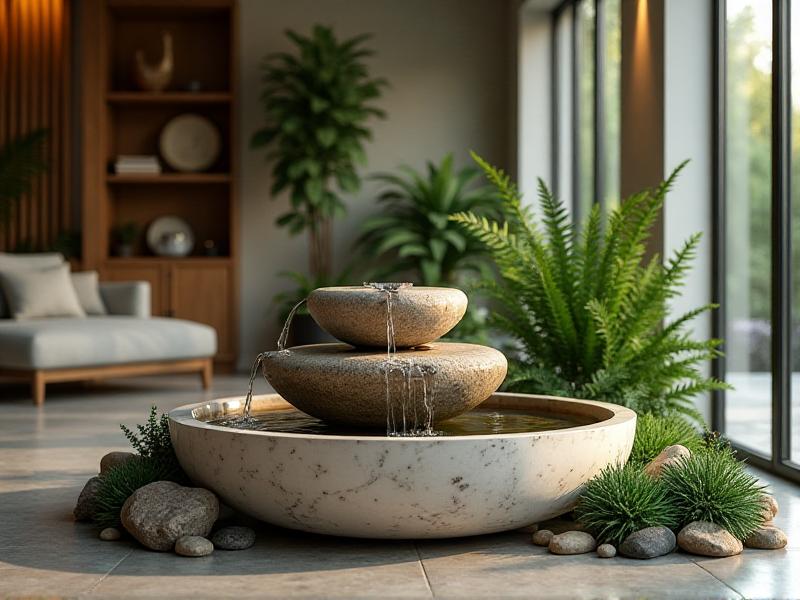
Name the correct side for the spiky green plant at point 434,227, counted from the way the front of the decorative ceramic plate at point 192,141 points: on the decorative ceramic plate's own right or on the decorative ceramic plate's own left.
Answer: on the decorative ceramic plate's own left

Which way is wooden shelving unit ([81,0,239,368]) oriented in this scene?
toward the camera

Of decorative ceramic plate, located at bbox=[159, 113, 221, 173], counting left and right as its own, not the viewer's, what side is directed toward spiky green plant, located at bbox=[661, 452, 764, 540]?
front

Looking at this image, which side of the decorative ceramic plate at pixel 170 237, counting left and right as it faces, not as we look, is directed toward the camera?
front

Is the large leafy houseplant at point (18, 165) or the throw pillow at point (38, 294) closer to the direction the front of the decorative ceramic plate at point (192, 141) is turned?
the throw pillow

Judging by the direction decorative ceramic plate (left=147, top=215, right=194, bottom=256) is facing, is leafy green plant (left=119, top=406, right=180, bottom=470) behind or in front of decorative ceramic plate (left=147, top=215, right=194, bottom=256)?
in front

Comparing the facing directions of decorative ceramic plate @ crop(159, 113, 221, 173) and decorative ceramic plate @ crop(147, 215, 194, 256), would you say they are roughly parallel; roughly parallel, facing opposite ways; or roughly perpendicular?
roughly parallel

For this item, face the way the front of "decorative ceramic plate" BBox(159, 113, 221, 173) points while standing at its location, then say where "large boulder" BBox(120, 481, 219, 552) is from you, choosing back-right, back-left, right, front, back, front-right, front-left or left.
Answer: front

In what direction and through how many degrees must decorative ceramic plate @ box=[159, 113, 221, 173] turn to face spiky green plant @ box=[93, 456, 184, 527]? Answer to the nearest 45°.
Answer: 0° — it already faces it

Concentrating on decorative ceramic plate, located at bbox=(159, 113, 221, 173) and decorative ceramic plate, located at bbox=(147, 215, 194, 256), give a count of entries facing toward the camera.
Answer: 2

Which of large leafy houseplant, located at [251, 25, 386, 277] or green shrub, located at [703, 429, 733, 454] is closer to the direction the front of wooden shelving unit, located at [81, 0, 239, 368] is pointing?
the green shrub

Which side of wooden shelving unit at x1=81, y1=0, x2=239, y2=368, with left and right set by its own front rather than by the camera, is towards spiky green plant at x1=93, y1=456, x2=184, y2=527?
front

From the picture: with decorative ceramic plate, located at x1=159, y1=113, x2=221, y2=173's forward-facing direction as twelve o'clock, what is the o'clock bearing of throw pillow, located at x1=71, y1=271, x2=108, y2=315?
The throw pillow is roughly at 1 o'clock from the decorative ceramic plate.

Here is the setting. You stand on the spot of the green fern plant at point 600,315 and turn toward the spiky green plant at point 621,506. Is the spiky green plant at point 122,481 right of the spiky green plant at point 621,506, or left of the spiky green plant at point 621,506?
right
